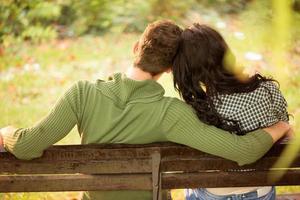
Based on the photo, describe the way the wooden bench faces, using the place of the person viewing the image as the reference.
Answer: facing away from the viewer

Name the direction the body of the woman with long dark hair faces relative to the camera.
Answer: away from the camera

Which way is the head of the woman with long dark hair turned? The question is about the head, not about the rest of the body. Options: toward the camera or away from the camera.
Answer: away from the camera

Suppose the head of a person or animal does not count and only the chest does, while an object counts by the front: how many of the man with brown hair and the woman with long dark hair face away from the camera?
2

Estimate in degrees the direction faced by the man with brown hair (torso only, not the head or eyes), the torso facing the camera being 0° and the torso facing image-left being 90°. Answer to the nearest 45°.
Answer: approximately 180°
